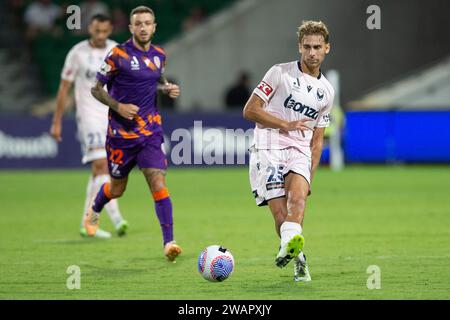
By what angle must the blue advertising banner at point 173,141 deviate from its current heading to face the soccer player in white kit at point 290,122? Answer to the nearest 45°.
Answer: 0° — it already faces them

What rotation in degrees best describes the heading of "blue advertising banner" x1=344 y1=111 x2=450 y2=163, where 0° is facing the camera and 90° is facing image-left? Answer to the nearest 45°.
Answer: approximately 0°

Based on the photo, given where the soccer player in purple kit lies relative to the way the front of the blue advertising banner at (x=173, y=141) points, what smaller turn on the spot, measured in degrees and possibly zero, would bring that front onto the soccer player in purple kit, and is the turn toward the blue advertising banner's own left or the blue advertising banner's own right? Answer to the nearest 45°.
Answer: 0° — it already faces them

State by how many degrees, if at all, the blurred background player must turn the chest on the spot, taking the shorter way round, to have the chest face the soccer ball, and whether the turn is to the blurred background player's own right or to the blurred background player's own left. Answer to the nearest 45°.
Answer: approximately 45° to the blurred background player's own right

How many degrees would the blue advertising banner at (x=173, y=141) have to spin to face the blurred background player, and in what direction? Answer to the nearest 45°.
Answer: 0° — it already faces them

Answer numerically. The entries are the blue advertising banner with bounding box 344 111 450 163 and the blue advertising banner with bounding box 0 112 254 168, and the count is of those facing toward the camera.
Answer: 2

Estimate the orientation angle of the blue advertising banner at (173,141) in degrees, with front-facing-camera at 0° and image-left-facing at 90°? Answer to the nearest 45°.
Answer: approximately 0°

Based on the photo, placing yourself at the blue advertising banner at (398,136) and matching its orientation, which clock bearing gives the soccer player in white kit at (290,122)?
The soccer player in white kit is roughly at 12 o'clock from the blue advertising banner.

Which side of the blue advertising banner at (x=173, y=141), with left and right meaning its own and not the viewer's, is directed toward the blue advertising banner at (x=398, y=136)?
left

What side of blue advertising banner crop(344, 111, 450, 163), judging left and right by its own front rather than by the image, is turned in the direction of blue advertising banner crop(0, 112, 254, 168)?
right

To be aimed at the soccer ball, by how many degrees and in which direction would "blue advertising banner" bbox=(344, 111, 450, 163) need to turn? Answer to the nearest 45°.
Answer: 0° — it already faces it

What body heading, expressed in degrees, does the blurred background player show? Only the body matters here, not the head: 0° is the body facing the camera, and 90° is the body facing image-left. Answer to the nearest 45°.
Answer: approximately 315°
